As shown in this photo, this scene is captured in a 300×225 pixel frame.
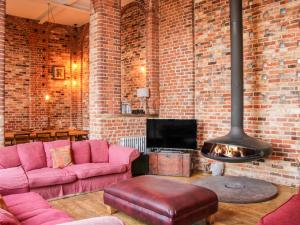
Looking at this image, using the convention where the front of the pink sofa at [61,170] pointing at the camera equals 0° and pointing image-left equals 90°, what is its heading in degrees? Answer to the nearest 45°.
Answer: approximately 315°

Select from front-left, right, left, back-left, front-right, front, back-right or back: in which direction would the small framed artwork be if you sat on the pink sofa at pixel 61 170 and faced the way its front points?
back-left

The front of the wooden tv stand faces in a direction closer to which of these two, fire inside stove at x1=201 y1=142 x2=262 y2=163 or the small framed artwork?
the fire inside stove

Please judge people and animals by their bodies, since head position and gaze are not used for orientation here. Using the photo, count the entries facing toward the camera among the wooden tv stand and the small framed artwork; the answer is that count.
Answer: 2

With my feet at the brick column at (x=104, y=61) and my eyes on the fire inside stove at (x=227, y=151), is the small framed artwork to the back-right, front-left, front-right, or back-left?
back-left

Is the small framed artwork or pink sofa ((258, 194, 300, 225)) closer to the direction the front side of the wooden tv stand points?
the pink sofa

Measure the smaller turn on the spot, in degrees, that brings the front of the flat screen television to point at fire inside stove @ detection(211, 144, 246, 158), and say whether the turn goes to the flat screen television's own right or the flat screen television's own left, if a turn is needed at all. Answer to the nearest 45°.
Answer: approximately 45° to the flat screen television's own left

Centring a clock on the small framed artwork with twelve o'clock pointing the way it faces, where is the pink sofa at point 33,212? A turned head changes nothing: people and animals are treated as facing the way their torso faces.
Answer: The pink sofa is roughly at 12 o'clock from the small framed artwork.

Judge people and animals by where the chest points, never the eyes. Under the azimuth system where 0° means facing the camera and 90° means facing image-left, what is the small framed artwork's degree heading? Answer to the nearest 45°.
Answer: approximately 0°
